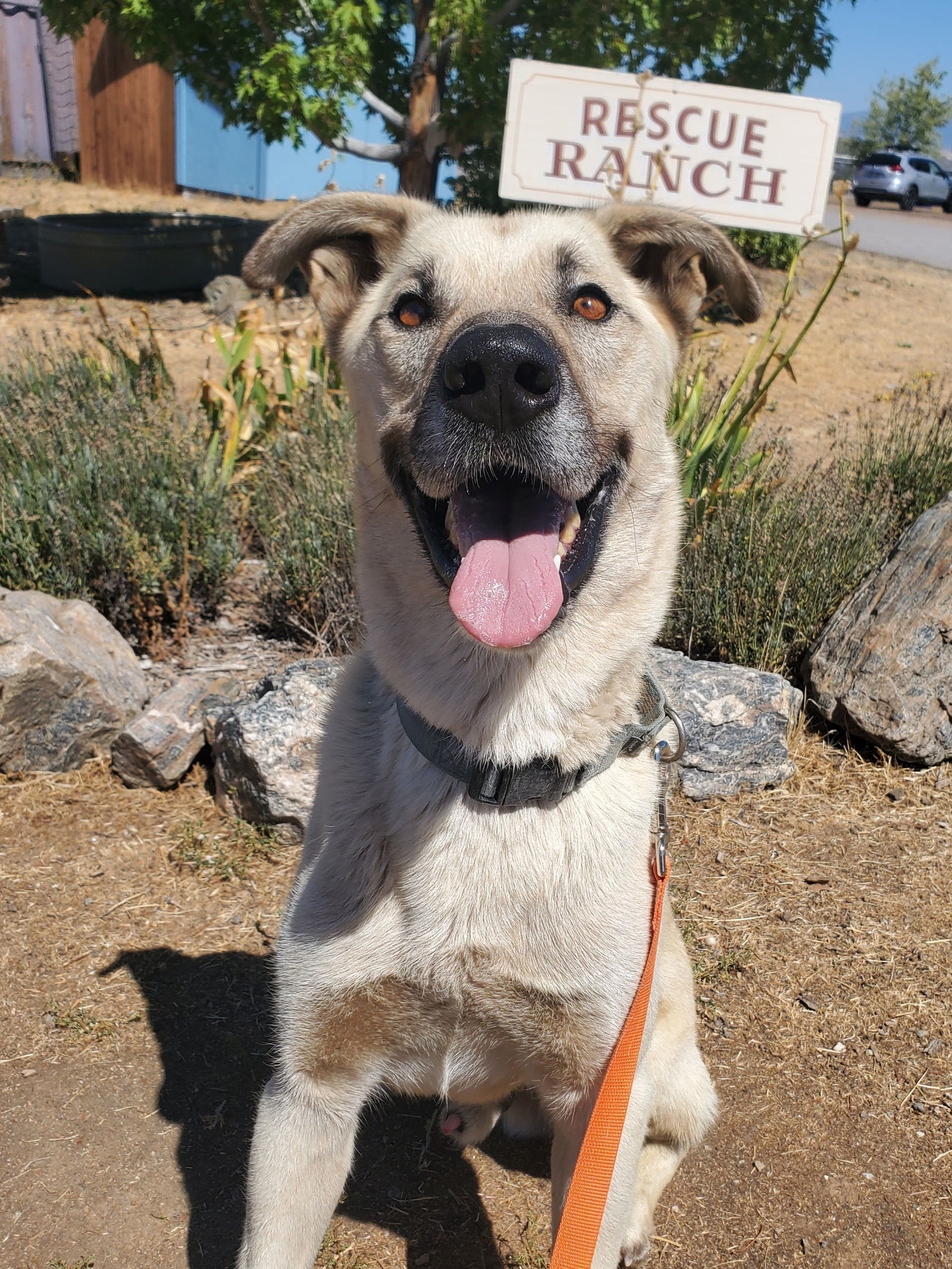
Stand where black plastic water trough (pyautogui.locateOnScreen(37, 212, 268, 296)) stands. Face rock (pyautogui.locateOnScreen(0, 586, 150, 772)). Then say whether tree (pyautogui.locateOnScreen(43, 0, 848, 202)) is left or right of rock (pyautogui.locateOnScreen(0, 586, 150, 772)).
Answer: left

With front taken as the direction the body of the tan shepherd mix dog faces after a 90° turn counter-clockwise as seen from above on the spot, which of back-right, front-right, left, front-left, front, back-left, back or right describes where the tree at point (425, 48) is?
left

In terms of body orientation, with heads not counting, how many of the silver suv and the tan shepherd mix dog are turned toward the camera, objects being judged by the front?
1

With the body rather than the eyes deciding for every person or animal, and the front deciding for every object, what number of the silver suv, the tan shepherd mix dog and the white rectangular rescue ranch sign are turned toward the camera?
2

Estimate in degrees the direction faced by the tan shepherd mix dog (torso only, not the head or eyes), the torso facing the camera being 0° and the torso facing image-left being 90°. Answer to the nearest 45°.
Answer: approximately 0°

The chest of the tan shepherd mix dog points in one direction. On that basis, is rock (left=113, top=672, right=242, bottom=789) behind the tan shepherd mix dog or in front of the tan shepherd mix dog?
behind

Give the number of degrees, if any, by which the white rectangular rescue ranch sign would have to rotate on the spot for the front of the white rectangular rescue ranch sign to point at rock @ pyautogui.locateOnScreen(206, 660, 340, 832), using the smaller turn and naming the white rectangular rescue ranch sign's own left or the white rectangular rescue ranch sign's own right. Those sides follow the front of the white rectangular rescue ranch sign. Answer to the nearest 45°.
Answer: approximately 45° to the white rectangular rescue ranch sign's own right

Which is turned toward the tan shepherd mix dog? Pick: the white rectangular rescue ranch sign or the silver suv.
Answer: the white rectangular rescue ranch sign
